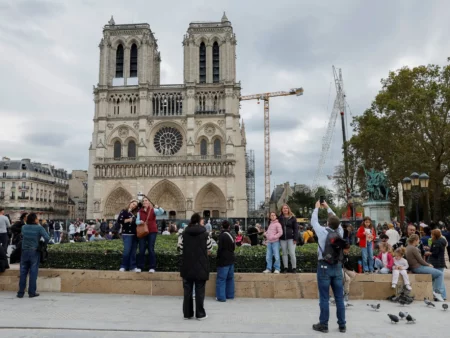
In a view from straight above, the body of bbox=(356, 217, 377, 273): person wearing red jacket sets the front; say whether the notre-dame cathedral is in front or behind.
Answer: behind

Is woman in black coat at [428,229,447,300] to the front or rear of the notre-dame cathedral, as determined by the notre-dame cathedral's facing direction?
to the front

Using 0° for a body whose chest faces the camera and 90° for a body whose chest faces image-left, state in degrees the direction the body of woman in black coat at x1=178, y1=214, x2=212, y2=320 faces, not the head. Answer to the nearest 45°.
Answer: approximately 180°

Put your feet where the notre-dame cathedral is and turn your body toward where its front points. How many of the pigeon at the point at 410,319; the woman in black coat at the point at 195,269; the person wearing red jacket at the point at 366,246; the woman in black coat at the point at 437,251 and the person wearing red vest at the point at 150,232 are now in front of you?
5

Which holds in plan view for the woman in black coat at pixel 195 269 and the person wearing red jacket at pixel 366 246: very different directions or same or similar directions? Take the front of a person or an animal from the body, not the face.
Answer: very different directions

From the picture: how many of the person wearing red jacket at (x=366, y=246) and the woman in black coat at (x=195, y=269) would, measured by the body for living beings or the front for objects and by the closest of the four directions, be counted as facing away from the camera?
1

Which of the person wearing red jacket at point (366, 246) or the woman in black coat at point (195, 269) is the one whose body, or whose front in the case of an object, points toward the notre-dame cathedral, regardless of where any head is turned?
the woman in black coat

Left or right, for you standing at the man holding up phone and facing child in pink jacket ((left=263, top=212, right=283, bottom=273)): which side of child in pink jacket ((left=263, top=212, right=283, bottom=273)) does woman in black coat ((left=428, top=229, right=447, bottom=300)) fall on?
right

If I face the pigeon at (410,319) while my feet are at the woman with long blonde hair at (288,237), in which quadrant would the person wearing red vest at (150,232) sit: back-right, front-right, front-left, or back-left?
back-right

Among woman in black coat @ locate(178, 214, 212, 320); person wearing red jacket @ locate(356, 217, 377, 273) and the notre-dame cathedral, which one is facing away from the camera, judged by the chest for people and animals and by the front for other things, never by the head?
the woman in black coat

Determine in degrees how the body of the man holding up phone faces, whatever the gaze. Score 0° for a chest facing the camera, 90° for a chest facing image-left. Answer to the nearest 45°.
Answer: approximately 135°

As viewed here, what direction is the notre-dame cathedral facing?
toward the camera

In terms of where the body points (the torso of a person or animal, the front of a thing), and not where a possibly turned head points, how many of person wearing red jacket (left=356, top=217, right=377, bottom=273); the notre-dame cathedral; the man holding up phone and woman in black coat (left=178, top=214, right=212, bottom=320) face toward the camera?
2

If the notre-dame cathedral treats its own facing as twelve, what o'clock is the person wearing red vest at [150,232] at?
The person wearing red vest is roughly at 12 o'clock from the notre-dame cathedral.

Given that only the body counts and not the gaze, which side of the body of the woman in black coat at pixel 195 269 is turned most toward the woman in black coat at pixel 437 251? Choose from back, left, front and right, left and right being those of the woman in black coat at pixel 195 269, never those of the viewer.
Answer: right

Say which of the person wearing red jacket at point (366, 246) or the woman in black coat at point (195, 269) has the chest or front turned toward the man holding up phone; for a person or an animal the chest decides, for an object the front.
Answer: the person wearing red jacket

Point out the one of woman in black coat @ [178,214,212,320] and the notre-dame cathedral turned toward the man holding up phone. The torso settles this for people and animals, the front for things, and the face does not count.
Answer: the notre-dame cathedral

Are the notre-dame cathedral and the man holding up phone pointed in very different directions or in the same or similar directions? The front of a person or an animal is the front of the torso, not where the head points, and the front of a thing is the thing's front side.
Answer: very different directions
